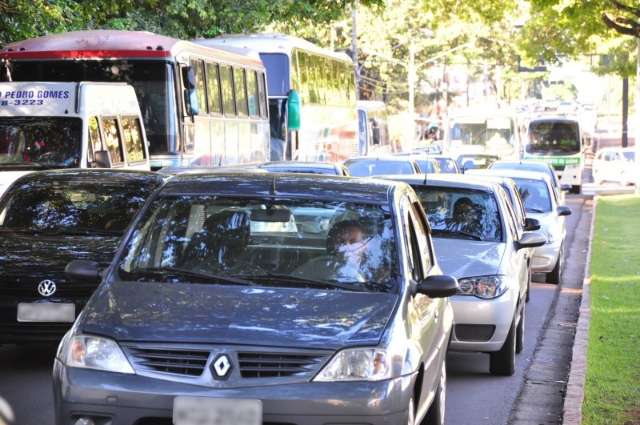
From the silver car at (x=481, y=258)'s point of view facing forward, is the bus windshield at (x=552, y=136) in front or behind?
behind

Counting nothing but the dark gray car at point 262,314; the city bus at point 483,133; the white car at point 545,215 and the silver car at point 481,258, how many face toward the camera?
4

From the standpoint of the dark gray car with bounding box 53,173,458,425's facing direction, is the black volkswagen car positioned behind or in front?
behind

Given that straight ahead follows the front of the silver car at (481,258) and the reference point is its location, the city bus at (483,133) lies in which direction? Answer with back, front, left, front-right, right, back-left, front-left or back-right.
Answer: back

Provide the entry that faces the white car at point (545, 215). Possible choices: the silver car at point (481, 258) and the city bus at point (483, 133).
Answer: the city bus

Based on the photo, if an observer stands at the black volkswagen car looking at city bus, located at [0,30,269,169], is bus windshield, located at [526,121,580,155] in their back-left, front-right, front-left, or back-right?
front-right

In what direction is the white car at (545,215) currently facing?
toward the camera

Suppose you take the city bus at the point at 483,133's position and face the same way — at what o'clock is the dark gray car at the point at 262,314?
The dark gray car is roughly at 12 o'clock from the city bus.

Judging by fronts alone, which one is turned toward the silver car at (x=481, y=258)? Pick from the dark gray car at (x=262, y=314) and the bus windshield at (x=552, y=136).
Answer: the bus windshield

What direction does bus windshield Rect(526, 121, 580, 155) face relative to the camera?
toward the camera

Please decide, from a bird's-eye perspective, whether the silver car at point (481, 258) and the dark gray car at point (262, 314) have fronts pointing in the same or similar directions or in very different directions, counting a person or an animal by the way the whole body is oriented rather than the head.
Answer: same or similar directions

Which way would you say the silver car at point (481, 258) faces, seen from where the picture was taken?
facing the viewer
